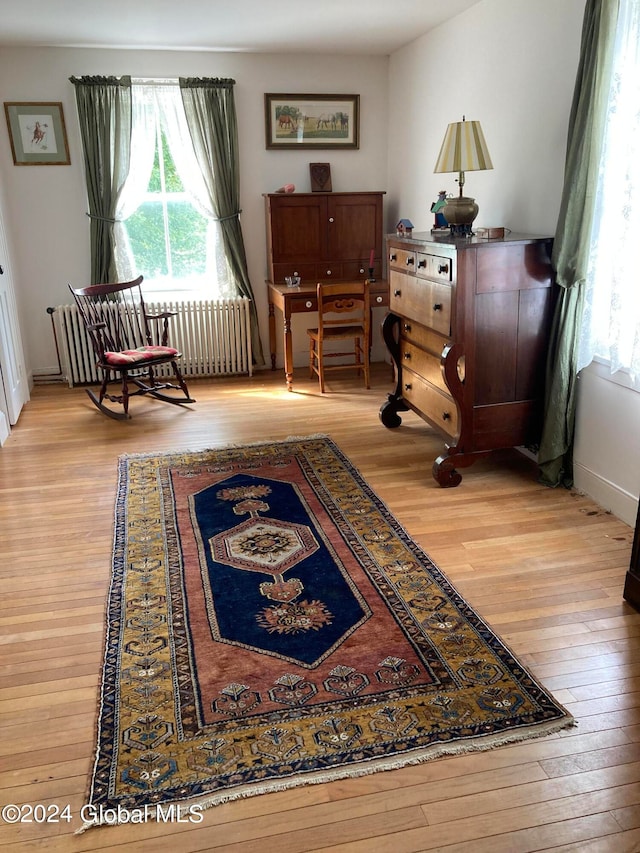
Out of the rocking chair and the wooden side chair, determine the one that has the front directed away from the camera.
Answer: the wooden side chair

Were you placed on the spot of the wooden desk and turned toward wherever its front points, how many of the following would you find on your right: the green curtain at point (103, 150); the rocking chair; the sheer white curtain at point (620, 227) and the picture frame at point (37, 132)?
3

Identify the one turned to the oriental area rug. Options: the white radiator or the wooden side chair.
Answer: the white radiator

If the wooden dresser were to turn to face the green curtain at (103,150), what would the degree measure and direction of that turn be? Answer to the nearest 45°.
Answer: approximately 90° to its right

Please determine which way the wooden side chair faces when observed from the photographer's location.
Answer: facing away from the viewer

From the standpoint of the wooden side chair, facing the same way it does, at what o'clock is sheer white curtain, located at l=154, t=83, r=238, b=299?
The sheer white curtain is roughly at 10 o'clock from the wooden side chair.

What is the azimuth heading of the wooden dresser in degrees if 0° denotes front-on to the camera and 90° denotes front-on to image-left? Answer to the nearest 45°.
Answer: approximately 45°

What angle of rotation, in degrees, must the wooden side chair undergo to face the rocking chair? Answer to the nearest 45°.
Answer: approximately 90° to its left

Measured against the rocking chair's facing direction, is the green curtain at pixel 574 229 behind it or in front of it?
in front

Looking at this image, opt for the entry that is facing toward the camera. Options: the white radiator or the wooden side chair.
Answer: the white radiator

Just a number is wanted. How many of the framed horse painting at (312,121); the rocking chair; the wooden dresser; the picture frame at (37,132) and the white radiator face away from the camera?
0

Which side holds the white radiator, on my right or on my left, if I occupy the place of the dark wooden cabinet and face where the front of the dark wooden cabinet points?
on my right

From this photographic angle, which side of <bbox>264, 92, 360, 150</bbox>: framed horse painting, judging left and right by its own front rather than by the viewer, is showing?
front

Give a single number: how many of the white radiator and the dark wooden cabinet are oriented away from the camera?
0

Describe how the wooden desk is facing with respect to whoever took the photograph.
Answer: facing the viewer

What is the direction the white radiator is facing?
toward the camera

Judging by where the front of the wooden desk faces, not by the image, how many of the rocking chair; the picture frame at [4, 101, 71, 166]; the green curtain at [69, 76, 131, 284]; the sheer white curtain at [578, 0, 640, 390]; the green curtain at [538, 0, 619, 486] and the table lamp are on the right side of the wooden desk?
3

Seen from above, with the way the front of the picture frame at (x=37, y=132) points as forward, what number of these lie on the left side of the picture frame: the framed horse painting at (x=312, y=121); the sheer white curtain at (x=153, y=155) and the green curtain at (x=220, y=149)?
3

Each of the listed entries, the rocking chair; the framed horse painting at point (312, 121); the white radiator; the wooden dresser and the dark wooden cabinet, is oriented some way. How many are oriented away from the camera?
0

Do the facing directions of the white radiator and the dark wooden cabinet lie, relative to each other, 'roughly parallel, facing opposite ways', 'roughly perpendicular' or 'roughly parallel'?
roughly parallel

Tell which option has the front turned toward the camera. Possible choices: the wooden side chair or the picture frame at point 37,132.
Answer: the picture frame

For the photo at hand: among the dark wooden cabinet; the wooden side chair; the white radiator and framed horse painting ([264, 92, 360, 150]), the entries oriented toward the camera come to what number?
3
